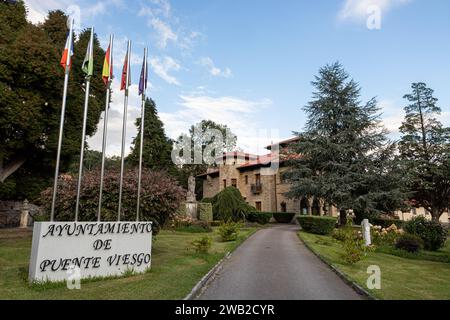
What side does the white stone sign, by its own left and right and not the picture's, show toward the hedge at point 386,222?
left

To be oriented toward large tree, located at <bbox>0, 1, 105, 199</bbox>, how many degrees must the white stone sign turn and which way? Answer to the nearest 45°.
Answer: approximately 135° to its left

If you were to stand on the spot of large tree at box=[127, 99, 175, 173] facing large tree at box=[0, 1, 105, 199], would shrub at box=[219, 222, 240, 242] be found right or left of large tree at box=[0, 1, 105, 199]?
left

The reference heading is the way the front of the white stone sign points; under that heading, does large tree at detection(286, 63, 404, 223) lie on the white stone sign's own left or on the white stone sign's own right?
on the white stone sign's own left

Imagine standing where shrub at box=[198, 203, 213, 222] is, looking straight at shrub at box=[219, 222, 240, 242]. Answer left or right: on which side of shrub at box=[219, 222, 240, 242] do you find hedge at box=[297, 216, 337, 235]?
left

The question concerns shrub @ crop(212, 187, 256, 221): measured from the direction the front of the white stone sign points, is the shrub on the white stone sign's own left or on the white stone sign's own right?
on the white stone sign's own left

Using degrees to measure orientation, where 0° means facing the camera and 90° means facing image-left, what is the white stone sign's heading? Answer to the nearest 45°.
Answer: approximately 315°

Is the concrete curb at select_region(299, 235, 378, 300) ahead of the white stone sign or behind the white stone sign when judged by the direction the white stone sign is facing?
ahead

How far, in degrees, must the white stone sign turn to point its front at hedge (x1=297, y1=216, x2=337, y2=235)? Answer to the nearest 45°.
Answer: approximately 90° to its left

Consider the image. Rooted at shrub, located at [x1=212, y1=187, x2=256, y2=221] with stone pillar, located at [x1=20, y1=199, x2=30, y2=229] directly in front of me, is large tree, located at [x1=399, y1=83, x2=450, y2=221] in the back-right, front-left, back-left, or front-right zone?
back-left
